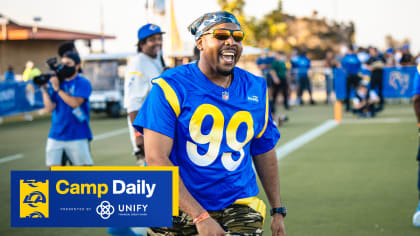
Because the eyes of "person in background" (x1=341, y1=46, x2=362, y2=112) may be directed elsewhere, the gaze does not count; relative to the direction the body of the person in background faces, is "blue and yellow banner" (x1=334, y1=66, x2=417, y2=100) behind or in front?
behind

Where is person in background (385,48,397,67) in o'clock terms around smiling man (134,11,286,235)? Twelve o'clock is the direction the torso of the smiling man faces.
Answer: The person in background is roughly at 8 o'clock from the smiling man.

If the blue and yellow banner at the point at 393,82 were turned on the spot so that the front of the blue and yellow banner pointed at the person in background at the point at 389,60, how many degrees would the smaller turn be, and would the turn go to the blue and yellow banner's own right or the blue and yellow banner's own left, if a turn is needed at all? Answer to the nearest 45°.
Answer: approximately 180°

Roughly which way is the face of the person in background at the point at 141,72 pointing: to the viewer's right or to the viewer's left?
to the viewer's right

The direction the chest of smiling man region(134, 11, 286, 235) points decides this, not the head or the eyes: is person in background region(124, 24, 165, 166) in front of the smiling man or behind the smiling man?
behind

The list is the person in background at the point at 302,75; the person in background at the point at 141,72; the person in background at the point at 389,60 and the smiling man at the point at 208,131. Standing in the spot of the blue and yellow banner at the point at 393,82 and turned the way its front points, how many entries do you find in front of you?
2

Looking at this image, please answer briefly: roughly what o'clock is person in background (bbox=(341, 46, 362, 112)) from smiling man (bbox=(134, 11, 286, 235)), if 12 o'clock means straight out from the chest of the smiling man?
The person in background is roughly at 8 o'clock from the smiling man.
